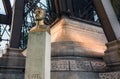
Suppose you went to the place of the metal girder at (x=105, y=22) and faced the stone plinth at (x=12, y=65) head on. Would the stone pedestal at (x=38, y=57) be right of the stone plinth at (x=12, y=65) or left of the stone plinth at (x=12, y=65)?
left

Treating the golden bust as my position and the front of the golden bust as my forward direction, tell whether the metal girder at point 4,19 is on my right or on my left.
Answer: on my right

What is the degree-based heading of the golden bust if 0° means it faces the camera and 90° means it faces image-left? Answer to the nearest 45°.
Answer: approximately 45°

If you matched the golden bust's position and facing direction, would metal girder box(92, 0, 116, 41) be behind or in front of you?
behind

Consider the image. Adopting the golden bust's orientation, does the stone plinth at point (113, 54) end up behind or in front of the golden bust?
behind

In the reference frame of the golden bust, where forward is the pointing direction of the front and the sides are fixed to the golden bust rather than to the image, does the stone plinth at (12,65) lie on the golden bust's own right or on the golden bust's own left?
on the golden bust's own right
